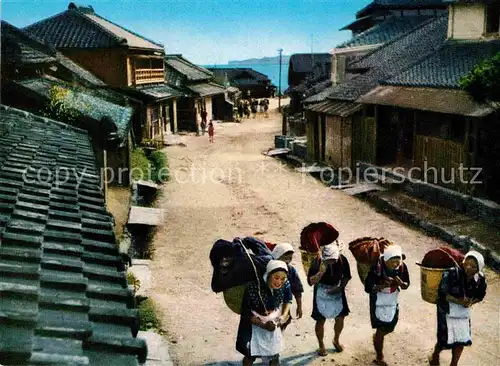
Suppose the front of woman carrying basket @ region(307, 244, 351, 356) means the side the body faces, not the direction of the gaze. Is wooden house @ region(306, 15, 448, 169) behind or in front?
behind

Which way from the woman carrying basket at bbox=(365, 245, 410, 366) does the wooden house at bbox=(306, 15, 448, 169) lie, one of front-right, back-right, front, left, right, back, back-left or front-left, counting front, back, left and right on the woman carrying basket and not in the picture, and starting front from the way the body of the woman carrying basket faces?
back-left

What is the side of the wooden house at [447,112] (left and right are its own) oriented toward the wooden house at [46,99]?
front

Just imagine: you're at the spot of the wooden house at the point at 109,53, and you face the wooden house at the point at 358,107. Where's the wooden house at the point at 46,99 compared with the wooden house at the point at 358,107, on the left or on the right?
right

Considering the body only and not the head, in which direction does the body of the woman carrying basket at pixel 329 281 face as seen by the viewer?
toward the camera

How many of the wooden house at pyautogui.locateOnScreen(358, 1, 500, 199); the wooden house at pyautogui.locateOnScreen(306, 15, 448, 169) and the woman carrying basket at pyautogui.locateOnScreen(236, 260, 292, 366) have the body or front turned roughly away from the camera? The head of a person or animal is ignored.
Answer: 0

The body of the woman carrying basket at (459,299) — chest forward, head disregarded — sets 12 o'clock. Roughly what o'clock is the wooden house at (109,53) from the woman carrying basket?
The wooden house is roughly at 6 o'clock from the woman carrying basket.

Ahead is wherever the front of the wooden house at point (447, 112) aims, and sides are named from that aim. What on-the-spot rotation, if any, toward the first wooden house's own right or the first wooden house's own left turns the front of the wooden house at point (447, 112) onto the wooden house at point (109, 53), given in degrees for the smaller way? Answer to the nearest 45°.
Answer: approximately 45° to the first wooden house's own right

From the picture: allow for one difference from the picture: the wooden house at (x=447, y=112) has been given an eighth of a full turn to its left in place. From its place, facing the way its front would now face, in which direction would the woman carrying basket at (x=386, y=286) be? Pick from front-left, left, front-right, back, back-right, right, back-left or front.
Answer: front

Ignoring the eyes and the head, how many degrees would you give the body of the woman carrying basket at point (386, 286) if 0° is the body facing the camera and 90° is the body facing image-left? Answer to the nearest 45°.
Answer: approximately 315°

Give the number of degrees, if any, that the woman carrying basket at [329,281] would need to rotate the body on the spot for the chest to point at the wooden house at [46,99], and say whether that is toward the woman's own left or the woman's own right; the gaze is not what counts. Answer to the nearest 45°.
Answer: approximately 135° to the woman's own right

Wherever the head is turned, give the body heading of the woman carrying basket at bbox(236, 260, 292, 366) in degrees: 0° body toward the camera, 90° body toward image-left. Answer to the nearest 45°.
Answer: approximately 315°

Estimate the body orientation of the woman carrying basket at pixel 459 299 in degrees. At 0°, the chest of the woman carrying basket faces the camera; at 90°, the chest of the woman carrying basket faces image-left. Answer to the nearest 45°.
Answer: approximately 315°
